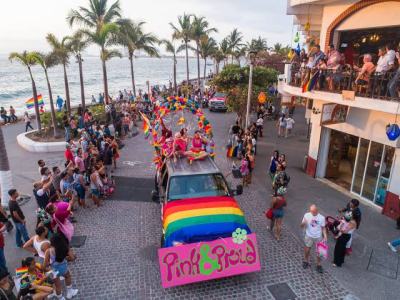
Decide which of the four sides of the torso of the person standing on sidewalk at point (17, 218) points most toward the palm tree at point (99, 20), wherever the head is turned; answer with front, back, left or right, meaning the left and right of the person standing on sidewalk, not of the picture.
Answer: left

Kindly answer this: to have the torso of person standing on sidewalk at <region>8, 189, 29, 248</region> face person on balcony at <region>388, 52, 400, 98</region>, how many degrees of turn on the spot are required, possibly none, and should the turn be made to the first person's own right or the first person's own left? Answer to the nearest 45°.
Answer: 0° — they already face them

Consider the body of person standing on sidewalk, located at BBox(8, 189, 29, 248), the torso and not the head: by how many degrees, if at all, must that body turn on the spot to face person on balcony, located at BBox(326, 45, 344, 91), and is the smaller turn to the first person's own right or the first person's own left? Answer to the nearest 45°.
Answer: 0° — they already face them

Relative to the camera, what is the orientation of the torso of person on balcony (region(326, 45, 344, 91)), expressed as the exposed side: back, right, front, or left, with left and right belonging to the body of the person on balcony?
left

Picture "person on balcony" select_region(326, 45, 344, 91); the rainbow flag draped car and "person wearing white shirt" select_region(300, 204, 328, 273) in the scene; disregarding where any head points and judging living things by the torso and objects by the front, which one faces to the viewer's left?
the person on balcony

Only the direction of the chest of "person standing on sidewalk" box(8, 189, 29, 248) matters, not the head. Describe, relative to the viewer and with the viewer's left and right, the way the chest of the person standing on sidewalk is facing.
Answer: facing to the right of the viewer

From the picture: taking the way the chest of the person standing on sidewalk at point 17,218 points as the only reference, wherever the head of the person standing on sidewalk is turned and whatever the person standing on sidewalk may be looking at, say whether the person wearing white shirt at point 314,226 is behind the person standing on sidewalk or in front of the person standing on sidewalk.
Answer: in front

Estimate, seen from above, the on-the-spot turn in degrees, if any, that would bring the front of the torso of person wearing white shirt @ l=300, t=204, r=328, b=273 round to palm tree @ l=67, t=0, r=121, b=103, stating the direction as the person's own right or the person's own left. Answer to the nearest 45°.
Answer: approximately 135° to the person's own right

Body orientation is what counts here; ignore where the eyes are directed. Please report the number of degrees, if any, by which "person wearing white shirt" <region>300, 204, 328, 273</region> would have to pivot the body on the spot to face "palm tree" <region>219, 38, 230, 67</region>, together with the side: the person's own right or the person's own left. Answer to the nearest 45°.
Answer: approximately 180°

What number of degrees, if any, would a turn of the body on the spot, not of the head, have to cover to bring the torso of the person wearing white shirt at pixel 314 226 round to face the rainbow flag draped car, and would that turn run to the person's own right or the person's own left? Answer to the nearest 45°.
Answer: approximately 45° to the person's own right

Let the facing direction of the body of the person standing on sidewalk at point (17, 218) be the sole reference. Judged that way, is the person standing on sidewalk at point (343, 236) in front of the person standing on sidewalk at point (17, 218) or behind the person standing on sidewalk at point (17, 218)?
in front
